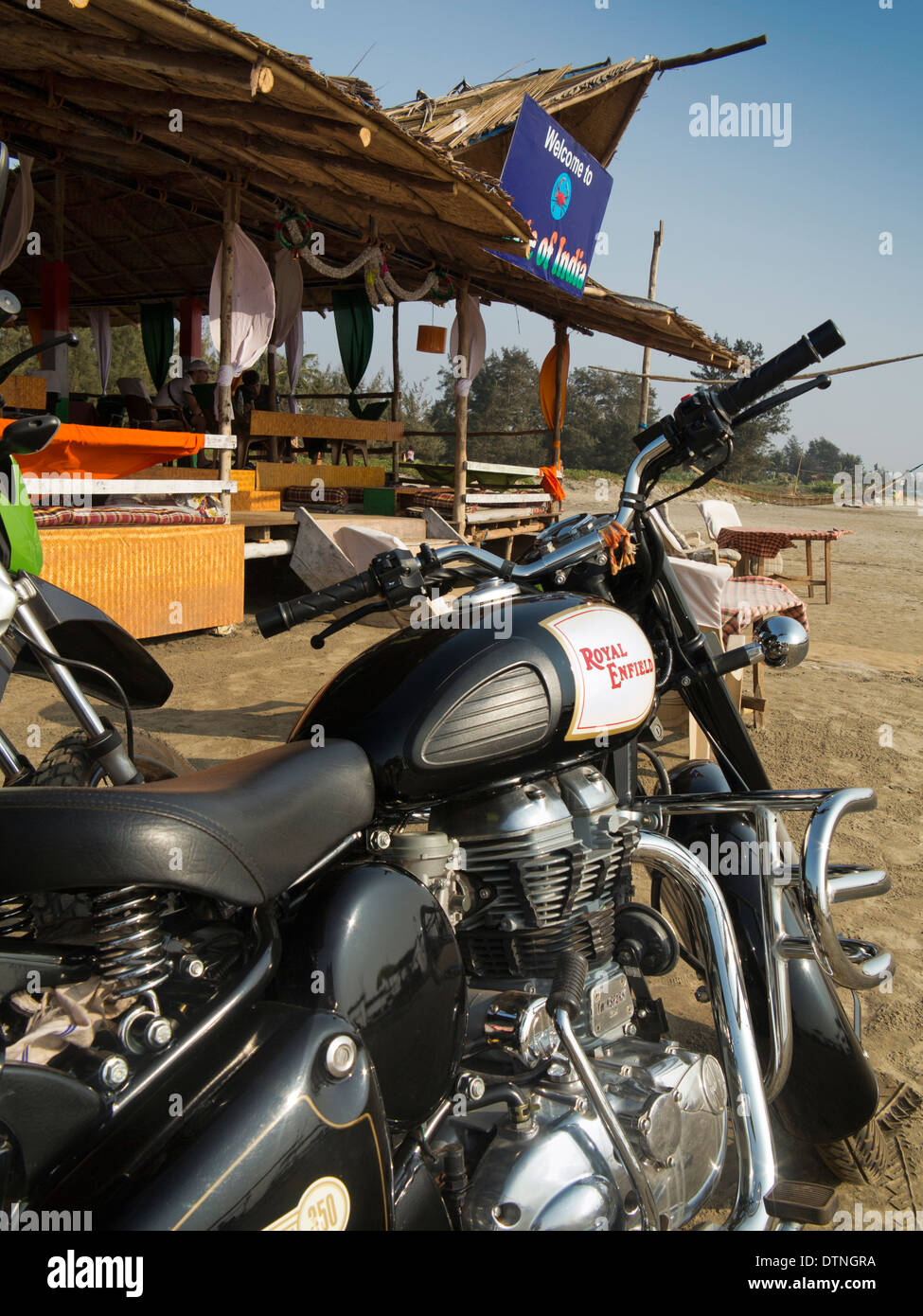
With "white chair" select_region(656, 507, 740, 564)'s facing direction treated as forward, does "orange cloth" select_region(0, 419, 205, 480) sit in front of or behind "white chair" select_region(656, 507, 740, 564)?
behind

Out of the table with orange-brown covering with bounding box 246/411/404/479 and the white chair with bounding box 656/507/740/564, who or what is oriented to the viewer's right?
the white chair

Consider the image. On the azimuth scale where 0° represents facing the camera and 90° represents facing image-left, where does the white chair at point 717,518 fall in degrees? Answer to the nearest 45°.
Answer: approximately 315°

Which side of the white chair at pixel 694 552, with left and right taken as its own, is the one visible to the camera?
right
